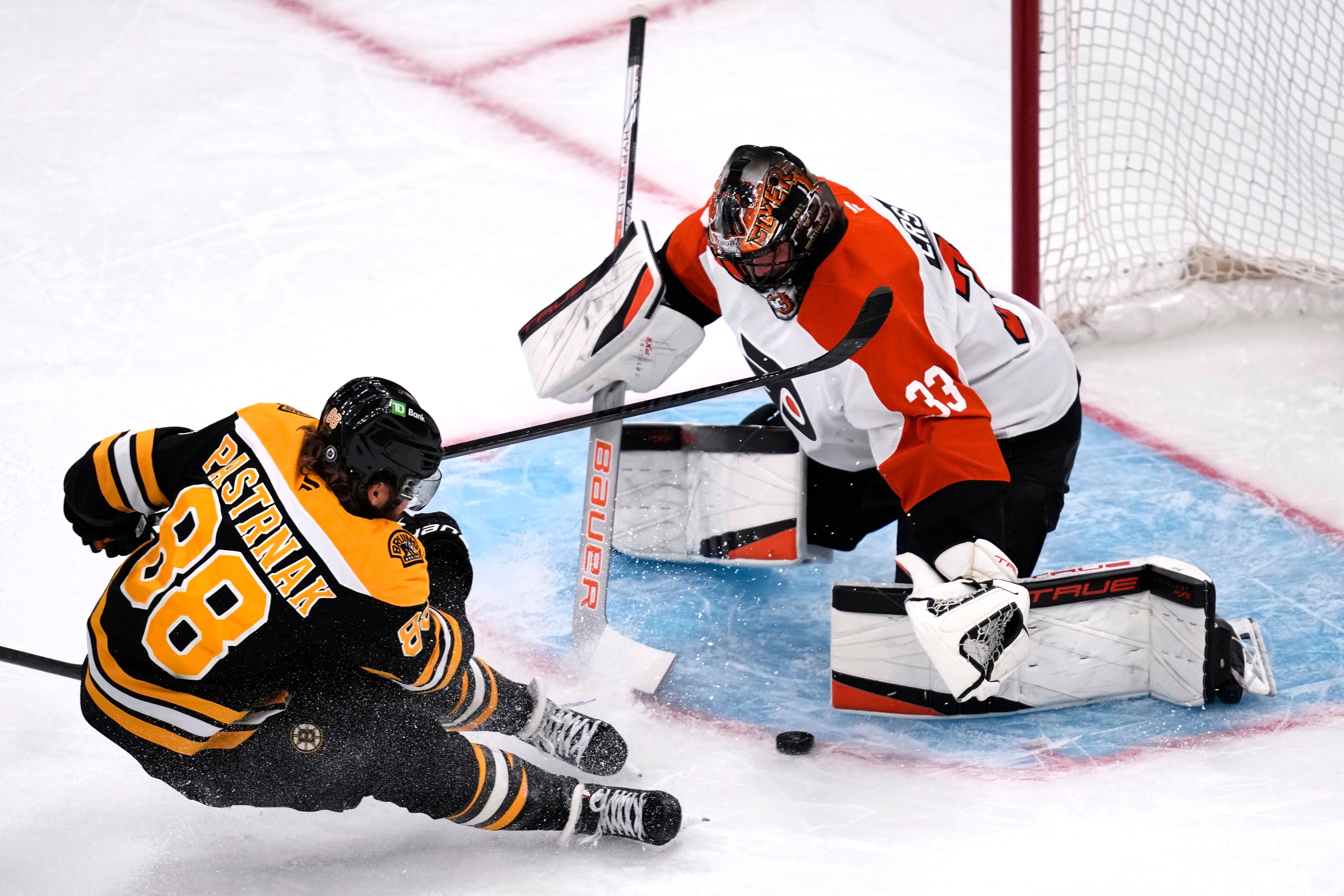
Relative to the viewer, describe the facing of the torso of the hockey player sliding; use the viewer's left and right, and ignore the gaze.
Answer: facing away from the viewer and to the right of the viewer

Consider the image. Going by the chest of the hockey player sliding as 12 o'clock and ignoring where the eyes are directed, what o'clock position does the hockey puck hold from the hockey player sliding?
The hockey puck is roughly at 1 o'clock from the hockey player sliding.
